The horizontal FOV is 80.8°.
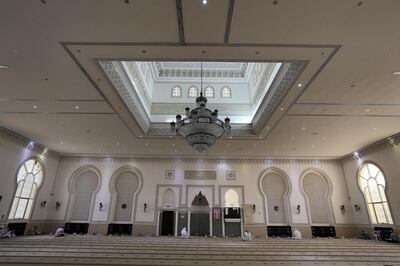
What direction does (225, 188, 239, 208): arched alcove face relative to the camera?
toward the camera

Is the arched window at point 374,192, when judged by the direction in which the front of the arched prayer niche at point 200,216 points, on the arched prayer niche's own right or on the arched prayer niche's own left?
on the arched prayer niche's own left

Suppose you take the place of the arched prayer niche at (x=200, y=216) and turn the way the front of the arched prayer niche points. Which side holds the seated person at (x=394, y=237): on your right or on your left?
on your left

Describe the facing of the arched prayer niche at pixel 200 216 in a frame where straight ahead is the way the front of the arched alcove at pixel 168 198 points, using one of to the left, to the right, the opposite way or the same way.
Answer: the same way

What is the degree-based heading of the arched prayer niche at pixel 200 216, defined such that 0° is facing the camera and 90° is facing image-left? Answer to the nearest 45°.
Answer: approximately 0°

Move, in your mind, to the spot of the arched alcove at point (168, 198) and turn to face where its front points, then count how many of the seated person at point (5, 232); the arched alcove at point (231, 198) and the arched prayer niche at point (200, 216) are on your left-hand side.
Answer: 2

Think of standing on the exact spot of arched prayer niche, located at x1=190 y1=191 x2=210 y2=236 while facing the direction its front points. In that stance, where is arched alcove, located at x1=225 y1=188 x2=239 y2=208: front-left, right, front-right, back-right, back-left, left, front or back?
left

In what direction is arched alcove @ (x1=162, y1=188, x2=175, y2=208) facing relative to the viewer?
toward the camera

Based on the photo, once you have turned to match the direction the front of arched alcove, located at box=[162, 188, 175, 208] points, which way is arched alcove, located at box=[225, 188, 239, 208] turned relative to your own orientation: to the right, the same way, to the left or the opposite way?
the same way

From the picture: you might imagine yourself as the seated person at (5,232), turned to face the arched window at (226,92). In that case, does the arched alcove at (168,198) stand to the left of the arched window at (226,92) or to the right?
left

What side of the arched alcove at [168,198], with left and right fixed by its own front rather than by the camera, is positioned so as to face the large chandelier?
front
